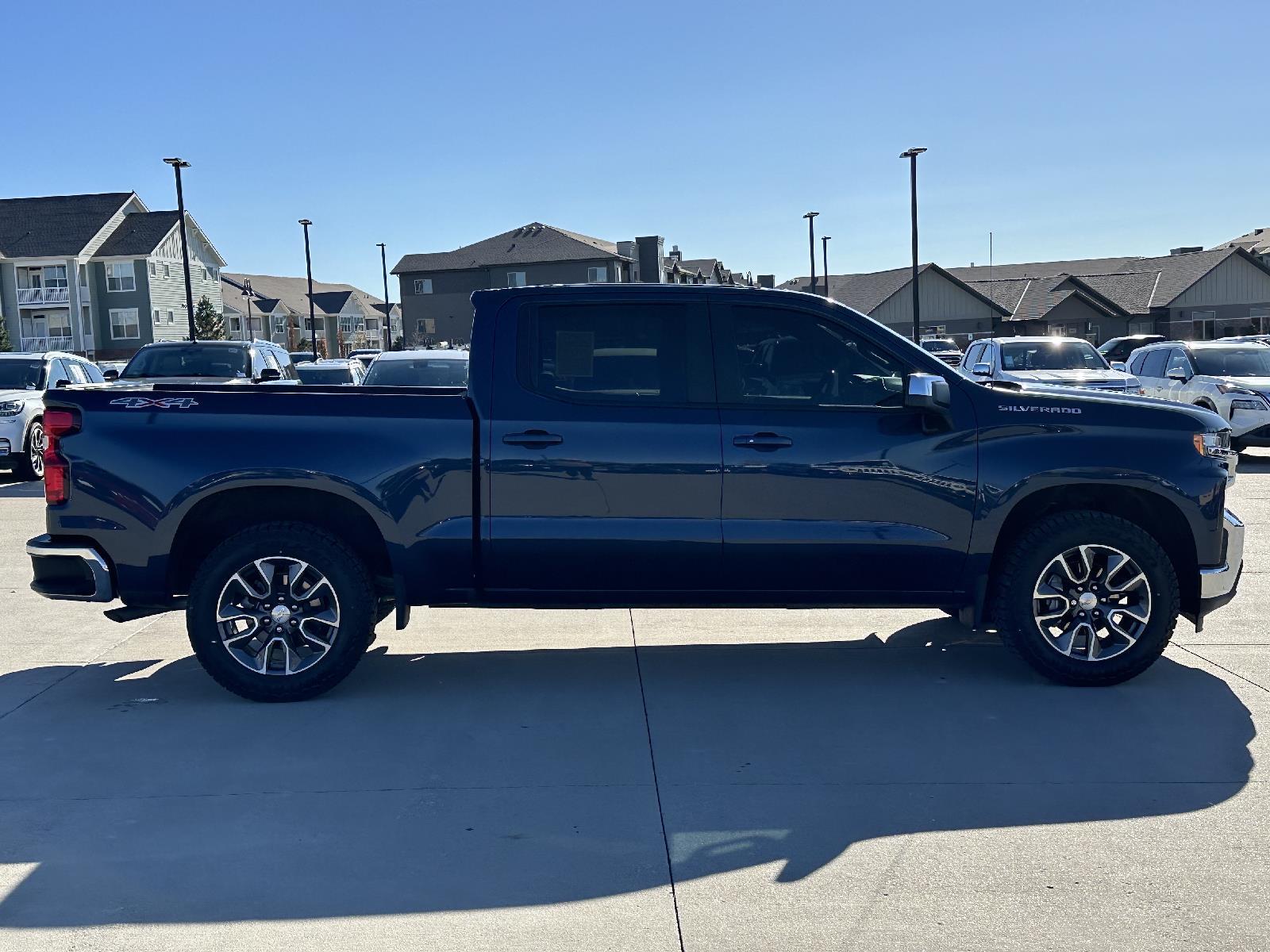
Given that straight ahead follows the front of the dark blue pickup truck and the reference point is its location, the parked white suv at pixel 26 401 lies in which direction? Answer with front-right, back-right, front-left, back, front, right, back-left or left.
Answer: back-left

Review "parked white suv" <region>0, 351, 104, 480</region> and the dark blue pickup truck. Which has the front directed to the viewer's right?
the dark blue pickup truck

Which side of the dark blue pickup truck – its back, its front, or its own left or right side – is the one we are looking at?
right

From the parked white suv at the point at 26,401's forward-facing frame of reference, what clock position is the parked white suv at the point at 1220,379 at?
the parked white suv at the point at 1220,379 is roughly at 8 o'clock from the parked white suv at the point at 26,401.

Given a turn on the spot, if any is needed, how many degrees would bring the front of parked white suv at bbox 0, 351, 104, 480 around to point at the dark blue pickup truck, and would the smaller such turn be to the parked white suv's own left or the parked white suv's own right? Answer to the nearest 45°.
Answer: approximately 45° to the parked white suv's own left

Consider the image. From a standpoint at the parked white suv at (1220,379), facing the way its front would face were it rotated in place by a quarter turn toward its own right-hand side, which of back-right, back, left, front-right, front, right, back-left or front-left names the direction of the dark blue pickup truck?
front-left

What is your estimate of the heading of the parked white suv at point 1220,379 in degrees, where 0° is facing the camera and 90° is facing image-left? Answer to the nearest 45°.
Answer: approximately 315°

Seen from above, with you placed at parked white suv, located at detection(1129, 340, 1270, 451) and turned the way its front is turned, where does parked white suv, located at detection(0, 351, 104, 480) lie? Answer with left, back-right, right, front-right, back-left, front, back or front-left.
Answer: right

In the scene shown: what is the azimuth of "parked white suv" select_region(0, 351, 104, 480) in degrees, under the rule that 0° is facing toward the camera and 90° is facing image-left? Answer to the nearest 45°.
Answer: approximately 45°

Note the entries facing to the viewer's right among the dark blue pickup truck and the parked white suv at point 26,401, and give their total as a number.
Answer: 1
